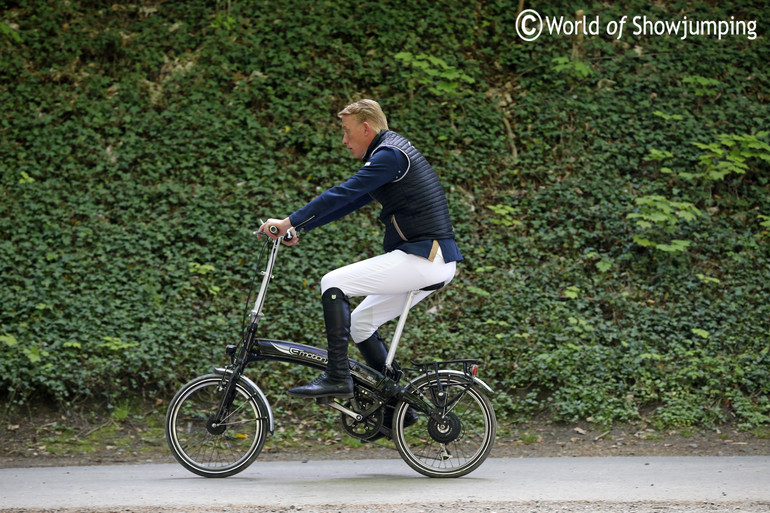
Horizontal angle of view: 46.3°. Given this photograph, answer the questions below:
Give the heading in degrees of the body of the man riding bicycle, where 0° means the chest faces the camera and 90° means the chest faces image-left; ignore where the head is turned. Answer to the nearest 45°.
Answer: approximately 90°

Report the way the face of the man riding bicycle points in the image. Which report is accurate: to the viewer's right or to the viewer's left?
to the viewer's left

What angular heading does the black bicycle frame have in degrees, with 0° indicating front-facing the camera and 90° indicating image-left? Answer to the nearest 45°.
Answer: approximately 90°
